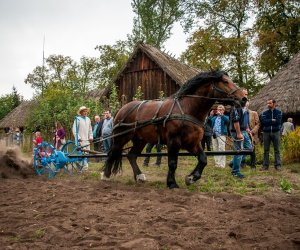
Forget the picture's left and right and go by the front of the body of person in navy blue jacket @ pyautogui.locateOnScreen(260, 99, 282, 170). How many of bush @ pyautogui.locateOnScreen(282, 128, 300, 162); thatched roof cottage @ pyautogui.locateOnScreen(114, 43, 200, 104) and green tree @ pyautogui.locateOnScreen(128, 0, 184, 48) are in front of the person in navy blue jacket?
0

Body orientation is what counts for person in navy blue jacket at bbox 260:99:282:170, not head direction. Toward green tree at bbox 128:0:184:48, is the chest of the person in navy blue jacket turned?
no

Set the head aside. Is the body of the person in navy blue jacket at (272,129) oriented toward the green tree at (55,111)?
no

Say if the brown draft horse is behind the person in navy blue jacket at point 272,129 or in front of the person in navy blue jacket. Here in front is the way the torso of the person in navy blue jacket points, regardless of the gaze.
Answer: in front

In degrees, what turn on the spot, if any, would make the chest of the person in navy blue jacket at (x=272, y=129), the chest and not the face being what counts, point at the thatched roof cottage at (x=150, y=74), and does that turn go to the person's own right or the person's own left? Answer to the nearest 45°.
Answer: approximately 135° to the person's own right

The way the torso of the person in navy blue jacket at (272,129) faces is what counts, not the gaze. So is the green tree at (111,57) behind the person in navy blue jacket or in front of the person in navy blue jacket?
behind

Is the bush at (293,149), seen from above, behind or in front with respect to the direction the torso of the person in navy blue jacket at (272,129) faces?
behind

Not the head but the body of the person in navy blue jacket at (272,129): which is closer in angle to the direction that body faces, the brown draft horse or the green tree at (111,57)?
the brown draft horse

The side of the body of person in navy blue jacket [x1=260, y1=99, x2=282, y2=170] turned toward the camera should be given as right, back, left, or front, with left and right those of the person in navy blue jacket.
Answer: front

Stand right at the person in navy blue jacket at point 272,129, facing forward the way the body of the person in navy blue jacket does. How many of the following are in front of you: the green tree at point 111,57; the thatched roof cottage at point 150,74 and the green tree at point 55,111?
0
